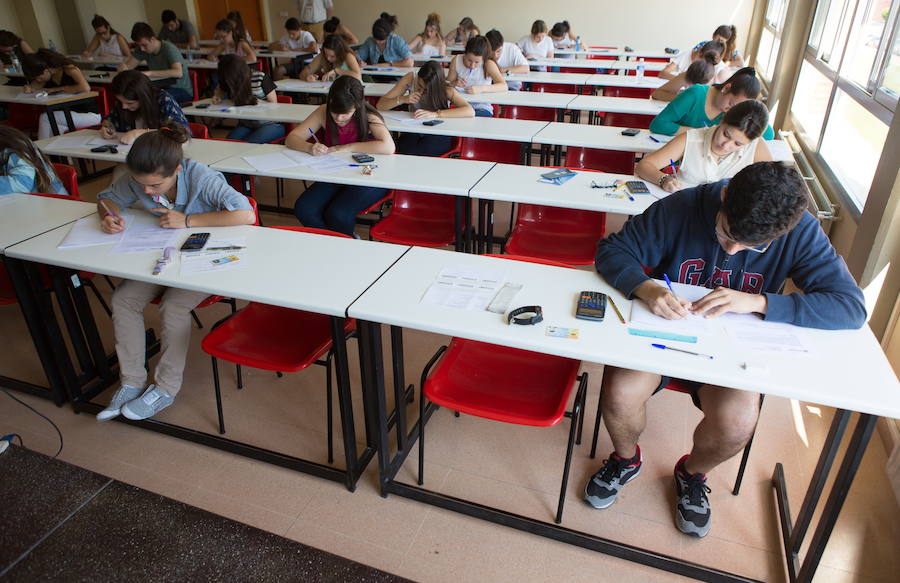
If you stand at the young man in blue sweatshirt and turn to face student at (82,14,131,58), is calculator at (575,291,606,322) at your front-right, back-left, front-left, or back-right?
front-left

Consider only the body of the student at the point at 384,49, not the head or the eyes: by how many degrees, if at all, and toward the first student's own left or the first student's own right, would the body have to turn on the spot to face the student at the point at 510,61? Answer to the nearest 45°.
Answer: approximately 45° to the first student's own left

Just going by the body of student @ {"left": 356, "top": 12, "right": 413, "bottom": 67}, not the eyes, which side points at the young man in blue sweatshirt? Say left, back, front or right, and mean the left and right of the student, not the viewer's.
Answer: front

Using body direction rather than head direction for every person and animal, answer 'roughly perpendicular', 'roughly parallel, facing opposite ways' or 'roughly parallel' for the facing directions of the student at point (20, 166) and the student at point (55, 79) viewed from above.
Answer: roughly parallel

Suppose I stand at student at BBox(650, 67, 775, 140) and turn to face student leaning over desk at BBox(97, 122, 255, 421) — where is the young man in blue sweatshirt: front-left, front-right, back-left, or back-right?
front-left

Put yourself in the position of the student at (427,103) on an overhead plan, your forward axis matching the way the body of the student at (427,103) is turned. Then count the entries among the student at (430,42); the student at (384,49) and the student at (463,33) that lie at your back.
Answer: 3

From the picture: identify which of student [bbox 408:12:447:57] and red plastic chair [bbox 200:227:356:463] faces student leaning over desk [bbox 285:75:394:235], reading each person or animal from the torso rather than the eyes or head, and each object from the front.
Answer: the student

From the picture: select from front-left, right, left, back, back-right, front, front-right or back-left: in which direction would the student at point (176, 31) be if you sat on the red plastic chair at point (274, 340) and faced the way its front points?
back-right

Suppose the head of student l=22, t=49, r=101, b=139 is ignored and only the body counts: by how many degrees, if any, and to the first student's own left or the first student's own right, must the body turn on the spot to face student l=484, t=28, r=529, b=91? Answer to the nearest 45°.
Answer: approximately 135° to the first student's own left

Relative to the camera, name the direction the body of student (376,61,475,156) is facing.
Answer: toward the camera

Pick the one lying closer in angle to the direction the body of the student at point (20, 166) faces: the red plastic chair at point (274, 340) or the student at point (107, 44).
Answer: the red plastic chair

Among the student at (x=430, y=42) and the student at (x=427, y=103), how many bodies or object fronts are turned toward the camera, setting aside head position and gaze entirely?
2

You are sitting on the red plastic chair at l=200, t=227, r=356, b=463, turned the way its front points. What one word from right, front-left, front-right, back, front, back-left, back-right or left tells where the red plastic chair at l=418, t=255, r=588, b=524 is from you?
left

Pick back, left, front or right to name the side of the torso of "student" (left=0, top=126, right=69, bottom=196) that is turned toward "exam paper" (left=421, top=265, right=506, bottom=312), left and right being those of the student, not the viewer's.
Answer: left

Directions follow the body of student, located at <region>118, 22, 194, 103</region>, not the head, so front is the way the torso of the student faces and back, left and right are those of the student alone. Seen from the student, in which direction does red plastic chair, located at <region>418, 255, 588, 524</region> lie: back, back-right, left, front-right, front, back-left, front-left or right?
front-left

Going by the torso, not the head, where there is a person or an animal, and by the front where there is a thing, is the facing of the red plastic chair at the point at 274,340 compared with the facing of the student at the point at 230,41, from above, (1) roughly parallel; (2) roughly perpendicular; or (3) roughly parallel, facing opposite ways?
roughly parallel

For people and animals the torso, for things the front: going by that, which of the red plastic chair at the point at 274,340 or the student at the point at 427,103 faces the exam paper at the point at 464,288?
the student

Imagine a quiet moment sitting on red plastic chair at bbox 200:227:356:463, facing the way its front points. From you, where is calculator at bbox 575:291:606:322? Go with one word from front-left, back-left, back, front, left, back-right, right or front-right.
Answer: left
